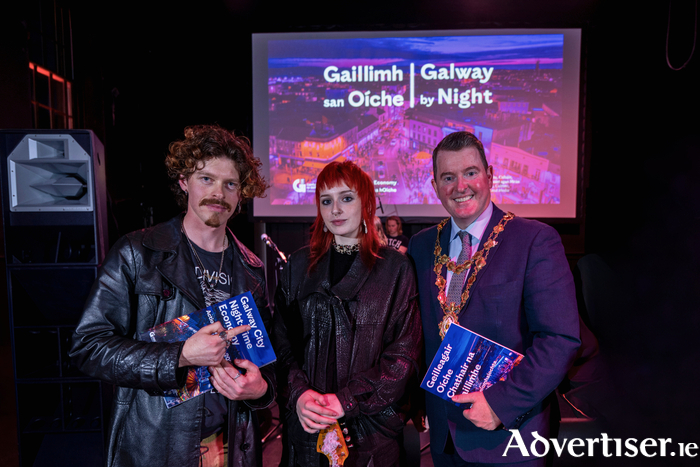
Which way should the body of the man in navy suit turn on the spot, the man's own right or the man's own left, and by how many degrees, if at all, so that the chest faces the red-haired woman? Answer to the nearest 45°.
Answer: approximately 45° to the man's own right

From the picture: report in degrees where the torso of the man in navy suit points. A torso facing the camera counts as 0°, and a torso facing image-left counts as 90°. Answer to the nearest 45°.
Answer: approximately 45°

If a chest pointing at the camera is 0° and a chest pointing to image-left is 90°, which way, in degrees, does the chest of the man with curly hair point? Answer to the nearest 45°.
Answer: approximately 315°

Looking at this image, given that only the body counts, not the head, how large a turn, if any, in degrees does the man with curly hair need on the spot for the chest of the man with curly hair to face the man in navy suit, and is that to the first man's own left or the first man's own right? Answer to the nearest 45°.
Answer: approximately 45° to the first man's own left

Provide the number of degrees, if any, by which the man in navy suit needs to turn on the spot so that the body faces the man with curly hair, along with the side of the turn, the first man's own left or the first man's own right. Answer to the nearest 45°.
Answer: approximately 45° to the first man's own right

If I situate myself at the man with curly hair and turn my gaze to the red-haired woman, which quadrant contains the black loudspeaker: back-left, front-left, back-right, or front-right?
back-left
